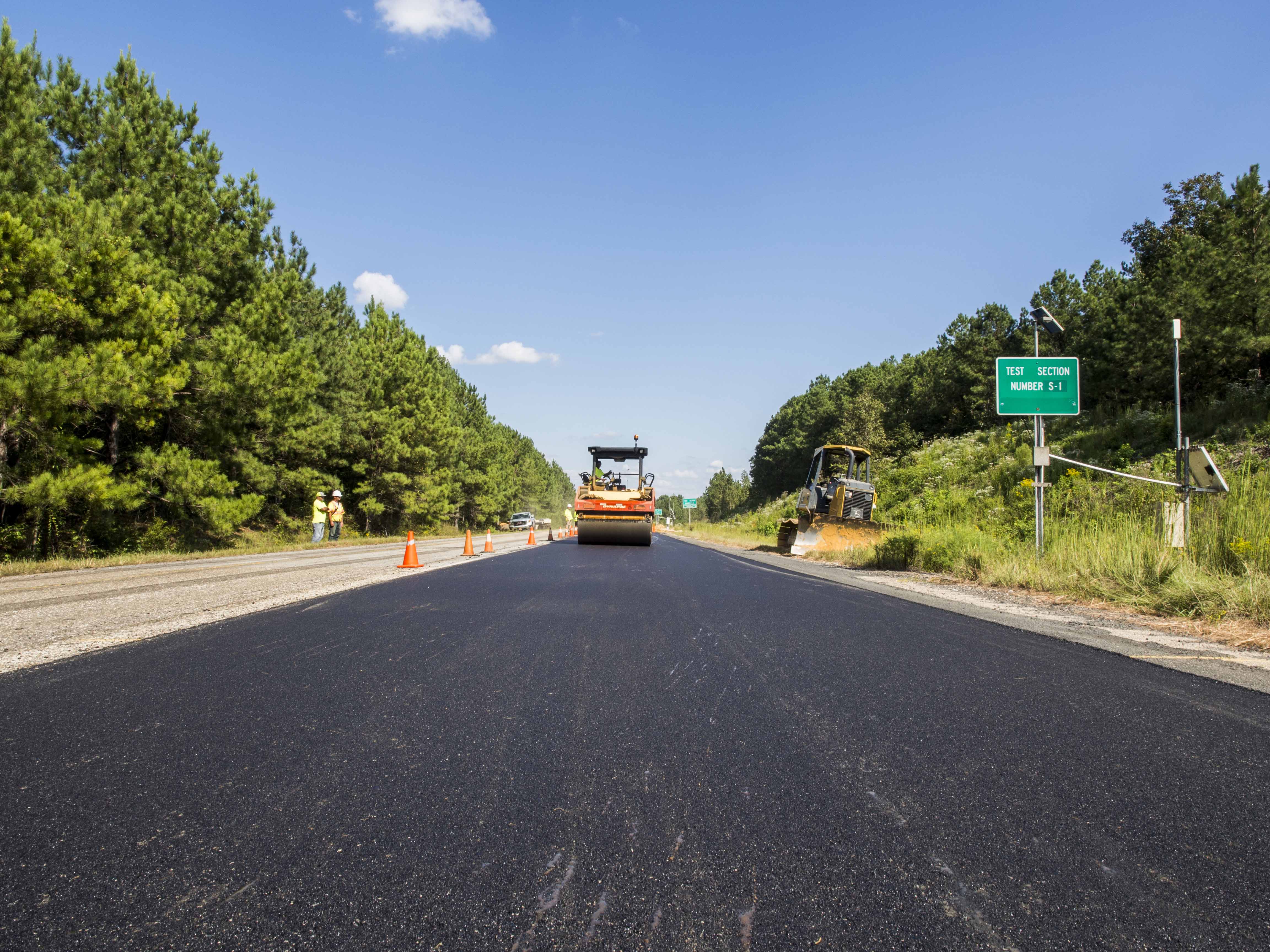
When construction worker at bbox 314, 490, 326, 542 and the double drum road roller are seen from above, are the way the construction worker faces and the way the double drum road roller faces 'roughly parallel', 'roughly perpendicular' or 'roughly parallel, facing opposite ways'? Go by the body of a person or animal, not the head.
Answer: roughly perpendicular

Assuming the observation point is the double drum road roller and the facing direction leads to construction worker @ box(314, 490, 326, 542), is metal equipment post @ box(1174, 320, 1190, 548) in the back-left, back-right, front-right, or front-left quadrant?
back-left

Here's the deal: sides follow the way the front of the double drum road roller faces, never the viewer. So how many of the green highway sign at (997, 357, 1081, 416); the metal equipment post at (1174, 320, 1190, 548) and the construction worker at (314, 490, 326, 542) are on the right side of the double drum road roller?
1

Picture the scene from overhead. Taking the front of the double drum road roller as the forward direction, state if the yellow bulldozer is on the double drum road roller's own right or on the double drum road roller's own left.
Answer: on the double drum road roller's own left

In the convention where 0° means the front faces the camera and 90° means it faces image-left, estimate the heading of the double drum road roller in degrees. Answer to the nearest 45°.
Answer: approximately 0°

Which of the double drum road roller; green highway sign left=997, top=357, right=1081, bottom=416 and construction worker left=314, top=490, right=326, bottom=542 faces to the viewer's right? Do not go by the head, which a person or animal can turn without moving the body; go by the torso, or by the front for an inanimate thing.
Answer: the construction worker

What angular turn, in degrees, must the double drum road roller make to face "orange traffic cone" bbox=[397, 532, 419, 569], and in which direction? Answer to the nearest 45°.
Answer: approximately 45° to its right

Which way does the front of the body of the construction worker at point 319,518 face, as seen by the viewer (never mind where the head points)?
to the viewer's right

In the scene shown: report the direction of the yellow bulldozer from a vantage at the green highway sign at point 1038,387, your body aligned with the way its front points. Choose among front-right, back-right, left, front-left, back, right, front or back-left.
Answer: back-right

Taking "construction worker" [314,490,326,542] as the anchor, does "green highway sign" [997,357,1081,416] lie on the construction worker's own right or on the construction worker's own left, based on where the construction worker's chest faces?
on the construction worker's own right
